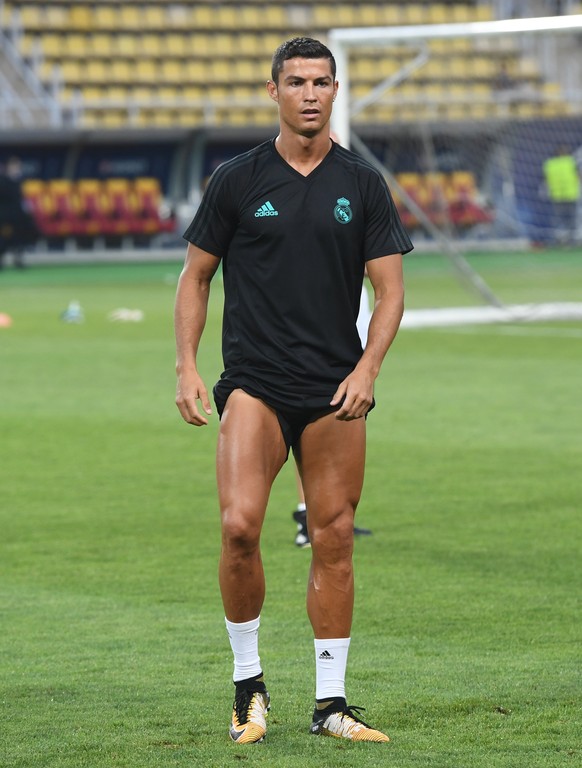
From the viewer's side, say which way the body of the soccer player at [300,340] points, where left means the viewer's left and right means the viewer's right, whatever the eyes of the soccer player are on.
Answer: facing the viewer

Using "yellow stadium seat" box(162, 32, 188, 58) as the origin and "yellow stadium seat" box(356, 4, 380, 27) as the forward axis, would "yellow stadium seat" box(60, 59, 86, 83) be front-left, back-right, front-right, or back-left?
back-right

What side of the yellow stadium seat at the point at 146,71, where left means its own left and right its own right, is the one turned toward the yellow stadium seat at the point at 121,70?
right

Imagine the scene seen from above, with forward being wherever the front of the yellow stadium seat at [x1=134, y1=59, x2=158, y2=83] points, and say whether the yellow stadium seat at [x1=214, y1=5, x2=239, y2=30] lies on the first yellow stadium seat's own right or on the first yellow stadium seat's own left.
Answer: on the first yellow stadium seat's own left

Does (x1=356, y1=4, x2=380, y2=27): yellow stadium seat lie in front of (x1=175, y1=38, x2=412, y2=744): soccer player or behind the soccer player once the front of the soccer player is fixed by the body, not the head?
behind

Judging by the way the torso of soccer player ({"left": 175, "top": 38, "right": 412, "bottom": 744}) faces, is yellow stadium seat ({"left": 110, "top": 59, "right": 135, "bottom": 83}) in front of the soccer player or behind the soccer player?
behind

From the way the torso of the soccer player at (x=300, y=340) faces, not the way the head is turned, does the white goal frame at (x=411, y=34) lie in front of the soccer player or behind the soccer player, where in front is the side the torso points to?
behind

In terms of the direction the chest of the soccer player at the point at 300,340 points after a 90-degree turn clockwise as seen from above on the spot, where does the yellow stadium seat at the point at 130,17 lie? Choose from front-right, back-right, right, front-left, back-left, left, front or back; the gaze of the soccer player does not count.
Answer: right

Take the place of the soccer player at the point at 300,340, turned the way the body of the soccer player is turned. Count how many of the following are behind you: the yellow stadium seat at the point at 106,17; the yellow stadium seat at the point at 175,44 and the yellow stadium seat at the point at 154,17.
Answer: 3

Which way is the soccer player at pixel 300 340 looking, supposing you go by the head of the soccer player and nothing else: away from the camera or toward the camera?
toward the camera

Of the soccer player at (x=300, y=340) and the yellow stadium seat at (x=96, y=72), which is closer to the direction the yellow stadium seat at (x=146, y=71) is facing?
the soccer player

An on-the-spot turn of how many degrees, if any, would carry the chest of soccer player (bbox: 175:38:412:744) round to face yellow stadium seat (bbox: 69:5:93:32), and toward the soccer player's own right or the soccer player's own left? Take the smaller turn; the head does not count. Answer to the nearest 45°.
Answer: approximately 180°

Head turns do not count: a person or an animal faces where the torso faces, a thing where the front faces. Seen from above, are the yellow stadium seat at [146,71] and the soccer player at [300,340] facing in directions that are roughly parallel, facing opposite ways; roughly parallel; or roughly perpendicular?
roughly parallel

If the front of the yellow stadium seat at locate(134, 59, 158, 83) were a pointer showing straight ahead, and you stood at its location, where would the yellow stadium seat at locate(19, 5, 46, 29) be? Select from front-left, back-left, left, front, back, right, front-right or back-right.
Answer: right

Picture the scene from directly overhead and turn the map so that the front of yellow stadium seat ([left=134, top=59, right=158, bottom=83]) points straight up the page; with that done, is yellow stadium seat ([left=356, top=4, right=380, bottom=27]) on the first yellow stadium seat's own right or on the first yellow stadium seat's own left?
on the first yellow stadium seat's own left

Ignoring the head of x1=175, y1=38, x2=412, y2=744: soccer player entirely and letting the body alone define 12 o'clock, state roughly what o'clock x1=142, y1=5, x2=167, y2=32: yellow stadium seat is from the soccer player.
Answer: The yellow stadium seat is roughly at 6 o'clock from the soccer player.

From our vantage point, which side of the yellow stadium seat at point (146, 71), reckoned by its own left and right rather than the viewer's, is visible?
front

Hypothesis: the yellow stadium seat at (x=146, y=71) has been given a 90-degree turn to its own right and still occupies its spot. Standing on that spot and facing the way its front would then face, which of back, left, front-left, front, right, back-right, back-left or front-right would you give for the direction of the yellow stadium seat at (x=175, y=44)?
back-right

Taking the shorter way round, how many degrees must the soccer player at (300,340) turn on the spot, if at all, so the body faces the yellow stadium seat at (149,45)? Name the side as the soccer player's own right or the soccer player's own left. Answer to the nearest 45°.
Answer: approximately 180°
